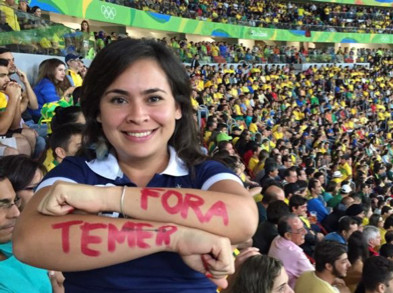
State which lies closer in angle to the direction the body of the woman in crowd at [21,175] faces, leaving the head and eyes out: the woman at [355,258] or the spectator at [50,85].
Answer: the woman

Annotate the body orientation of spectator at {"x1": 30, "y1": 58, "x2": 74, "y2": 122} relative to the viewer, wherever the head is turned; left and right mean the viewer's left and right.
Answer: facing to the right of the viewer

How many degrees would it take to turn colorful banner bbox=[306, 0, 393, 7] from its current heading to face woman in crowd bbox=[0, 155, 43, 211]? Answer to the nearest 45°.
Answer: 0° — it already faces them

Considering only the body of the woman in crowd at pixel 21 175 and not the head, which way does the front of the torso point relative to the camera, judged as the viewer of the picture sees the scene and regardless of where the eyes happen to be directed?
to the viewer's right

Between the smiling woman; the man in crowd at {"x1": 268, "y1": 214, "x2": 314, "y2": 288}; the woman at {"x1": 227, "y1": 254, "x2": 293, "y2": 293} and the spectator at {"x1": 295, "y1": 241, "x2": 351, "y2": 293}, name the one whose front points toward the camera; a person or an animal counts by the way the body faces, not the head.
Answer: the smiling woman

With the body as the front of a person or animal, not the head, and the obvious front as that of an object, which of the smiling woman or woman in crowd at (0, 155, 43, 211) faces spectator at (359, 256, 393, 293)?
the woman in crowd
